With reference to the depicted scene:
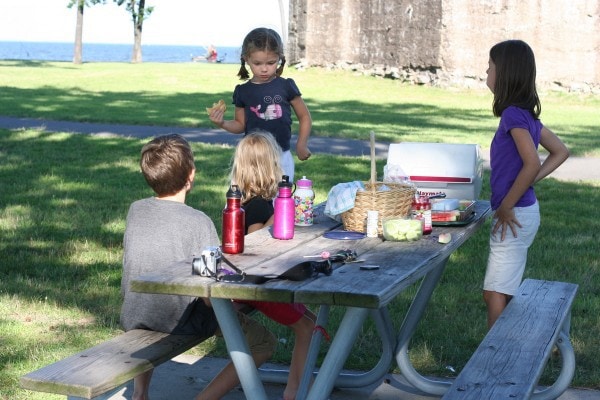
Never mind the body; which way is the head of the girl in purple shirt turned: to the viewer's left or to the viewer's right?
to the viewer's left

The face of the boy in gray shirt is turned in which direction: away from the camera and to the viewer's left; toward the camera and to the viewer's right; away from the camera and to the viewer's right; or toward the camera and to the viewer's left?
away from the camera and to the viewer's right

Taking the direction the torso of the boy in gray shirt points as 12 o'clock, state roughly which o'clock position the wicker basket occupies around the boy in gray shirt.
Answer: The wicker basket is roughly at 1 o'clock from the boy in gray shirt.

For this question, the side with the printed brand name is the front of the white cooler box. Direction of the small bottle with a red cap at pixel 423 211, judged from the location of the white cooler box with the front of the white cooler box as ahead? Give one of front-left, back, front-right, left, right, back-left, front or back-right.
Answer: front

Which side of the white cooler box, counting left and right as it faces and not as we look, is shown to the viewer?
front

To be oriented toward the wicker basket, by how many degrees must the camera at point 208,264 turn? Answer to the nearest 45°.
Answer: approximately 135° to its right

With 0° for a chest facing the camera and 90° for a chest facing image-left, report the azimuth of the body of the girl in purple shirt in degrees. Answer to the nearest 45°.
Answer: approximately 135°

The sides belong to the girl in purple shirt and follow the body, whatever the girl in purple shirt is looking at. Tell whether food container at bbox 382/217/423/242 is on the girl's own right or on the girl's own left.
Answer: on the girl's own left

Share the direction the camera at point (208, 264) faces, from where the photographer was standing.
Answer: facing to the left of the viewer

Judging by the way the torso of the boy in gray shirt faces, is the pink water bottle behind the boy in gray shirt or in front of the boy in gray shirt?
in front

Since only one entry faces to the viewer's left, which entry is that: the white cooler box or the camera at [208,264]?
the camera
